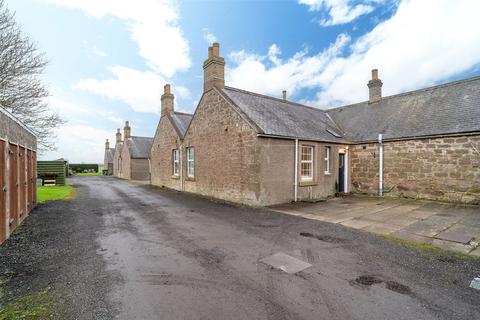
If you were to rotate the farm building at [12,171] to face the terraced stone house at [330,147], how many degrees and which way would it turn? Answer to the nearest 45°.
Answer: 0° — it already faces it

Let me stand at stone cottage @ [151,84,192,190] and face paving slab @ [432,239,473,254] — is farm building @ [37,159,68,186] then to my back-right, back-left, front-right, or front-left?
back-right

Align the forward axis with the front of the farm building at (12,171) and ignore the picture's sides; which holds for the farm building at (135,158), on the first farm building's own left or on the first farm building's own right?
on the first farm building's own left

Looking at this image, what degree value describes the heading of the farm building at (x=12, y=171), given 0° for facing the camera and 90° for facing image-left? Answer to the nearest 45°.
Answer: approximately 270°

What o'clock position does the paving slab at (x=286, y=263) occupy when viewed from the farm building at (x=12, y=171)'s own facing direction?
The paving slab is roughly at 2 o'clock from the farm building.
